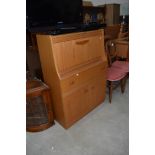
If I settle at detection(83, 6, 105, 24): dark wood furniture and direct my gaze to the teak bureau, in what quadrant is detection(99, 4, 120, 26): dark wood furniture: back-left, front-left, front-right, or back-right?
back-left

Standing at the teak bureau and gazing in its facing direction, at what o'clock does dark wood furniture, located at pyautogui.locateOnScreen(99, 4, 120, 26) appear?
The dark wood furniture is roughly at 8 o'clock from the teak bureau.

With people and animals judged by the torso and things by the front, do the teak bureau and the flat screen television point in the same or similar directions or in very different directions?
same or similar directions

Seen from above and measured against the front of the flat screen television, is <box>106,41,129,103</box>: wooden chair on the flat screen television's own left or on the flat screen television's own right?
on the flat screen television's own left

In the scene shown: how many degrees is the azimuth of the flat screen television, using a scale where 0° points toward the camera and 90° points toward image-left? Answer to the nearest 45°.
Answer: approximately 315°

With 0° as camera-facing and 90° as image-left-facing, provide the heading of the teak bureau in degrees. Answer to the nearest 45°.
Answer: approximately 315°

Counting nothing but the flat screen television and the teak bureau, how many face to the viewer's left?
0

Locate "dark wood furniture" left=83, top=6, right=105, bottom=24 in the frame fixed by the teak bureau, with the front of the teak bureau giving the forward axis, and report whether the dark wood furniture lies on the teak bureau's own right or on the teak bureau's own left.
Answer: on the teak bureau's own left

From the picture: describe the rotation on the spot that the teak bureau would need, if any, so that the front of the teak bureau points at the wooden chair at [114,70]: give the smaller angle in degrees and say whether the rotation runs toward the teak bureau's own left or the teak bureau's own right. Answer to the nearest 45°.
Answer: approximately 90° to the teak bureau's own left
